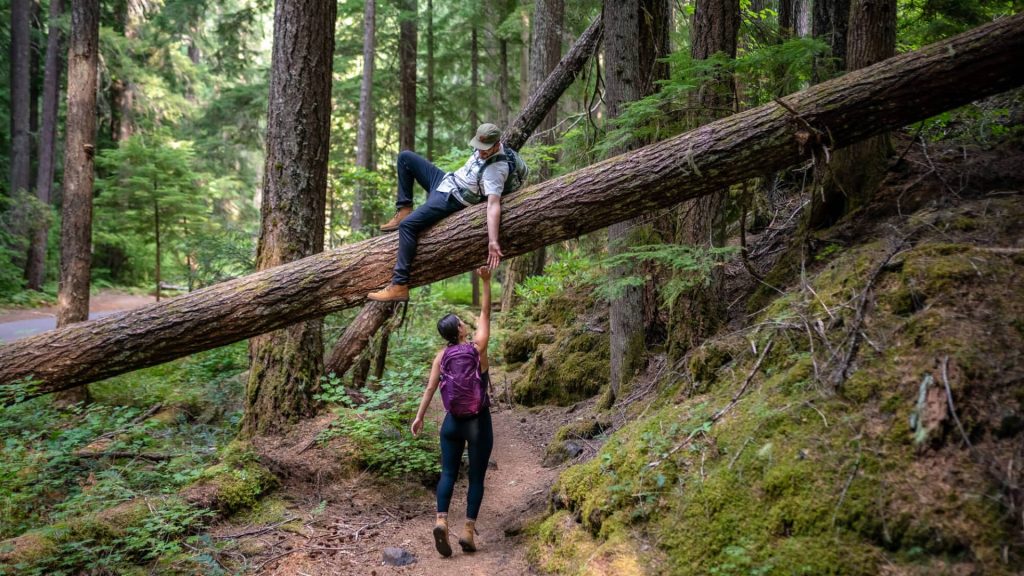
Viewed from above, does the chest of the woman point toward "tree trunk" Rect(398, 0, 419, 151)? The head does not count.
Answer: yes

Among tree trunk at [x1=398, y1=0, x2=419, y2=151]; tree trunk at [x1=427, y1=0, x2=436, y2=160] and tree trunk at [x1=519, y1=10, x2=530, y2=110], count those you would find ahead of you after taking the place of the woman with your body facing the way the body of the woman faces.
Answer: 3

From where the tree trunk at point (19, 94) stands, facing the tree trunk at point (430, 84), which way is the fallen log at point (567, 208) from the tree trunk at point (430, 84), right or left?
right

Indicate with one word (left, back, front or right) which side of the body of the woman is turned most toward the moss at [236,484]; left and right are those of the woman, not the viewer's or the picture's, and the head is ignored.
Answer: left

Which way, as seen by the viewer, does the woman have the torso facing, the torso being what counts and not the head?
away from the camera

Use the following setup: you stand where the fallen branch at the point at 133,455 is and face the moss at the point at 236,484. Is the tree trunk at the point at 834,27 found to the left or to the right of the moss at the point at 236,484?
left
